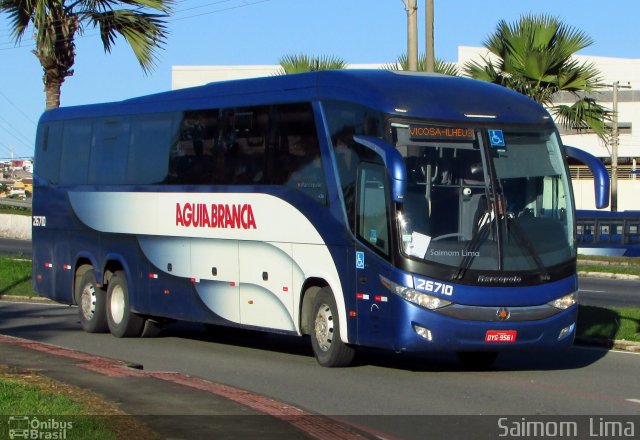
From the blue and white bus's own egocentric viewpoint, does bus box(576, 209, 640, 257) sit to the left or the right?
on its left

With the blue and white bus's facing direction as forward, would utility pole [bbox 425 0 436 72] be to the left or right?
on its left

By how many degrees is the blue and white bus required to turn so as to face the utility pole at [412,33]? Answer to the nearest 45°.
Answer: approximately 135° to its left

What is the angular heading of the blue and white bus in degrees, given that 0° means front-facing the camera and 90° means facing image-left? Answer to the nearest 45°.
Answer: approximately 315°

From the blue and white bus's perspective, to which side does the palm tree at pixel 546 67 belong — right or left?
on its left

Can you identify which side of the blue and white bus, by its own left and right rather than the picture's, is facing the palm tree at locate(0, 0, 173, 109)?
back
